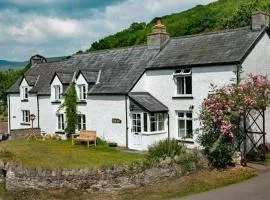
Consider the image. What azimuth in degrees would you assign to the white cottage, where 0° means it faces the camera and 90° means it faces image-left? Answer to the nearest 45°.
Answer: approximately 45°

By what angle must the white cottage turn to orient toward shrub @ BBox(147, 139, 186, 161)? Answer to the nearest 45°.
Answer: approximately 45° to its left

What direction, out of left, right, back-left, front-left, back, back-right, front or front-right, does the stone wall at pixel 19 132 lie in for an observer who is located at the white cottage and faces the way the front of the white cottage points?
right

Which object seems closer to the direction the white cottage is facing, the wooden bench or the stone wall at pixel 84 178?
the stone wall

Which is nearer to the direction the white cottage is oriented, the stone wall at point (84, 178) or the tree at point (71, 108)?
the stone wall

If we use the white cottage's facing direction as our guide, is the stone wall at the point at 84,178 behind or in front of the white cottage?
in front

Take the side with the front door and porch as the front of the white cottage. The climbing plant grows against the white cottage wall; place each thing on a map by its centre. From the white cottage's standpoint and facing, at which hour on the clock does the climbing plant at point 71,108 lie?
The climbing plant is roughly at 3 o'clock from the white cottage.

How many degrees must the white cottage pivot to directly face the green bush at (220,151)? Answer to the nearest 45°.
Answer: approximately 45° to its left
